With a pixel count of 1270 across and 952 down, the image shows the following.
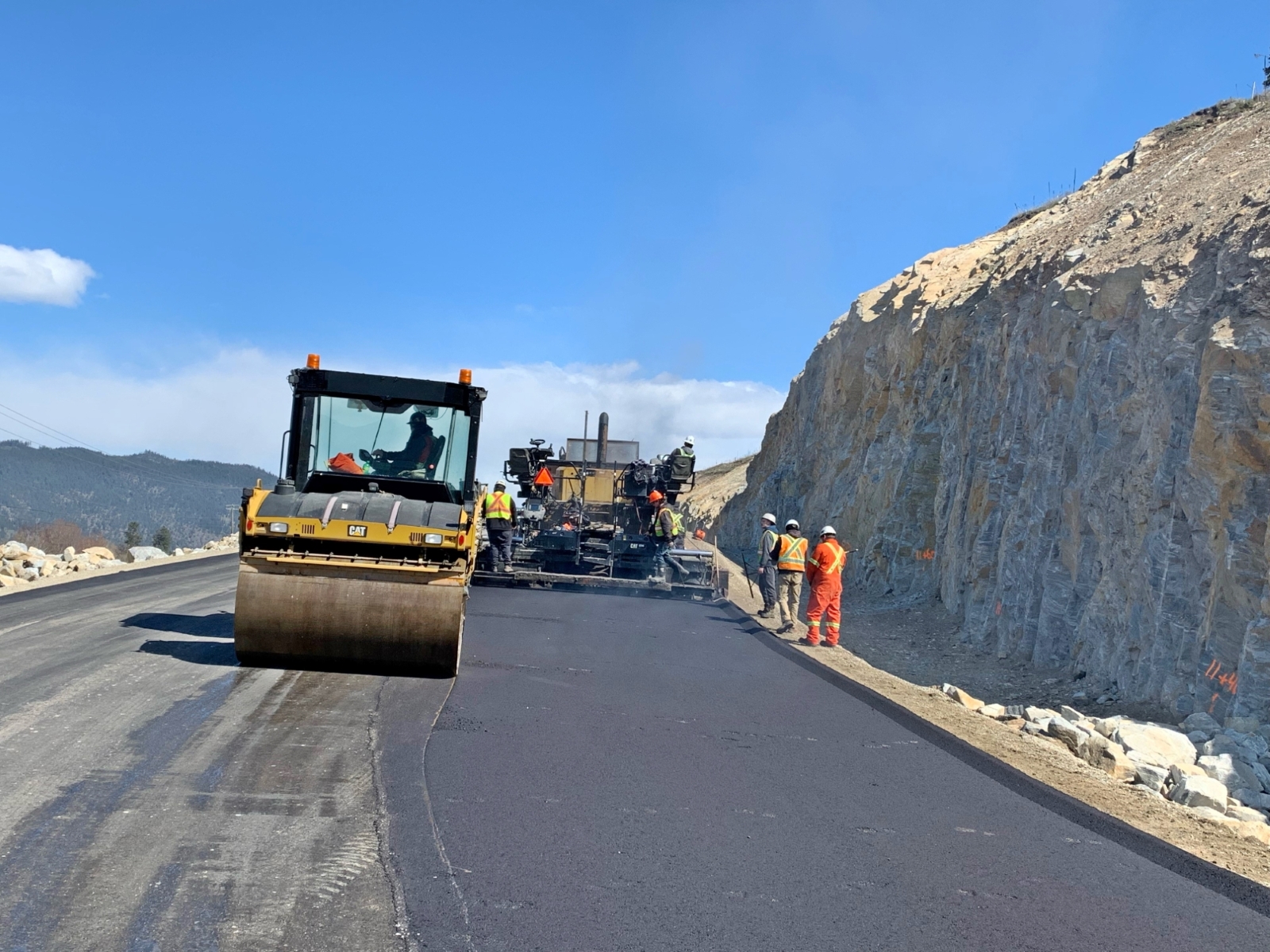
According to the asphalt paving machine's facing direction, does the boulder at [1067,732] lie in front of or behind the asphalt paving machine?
behind

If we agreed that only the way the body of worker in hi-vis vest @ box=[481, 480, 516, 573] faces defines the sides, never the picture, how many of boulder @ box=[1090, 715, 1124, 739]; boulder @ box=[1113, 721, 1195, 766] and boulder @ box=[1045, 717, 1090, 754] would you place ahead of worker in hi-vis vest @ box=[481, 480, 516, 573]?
0

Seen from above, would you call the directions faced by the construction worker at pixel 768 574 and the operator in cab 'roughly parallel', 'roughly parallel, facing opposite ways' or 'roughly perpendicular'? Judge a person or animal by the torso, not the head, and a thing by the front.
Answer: roughly parallel

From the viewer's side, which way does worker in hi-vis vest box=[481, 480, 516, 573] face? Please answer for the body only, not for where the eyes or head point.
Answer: away from the camera

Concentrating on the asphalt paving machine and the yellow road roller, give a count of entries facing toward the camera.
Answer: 1

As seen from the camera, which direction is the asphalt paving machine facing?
away from the camera

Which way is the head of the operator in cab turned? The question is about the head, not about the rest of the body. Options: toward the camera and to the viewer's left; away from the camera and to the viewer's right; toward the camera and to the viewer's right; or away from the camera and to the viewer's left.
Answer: toward the camera and to the viewer's left

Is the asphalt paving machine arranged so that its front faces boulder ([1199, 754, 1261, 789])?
no

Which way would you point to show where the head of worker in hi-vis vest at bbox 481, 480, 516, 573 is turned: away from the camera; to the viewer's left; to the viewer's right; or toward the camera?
away from the camera

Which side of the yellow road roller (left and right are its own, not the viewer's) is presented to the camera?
front

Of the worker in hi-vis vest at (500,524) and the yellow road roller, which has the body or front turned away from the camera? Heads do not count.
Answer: the worker in hi-vis vest

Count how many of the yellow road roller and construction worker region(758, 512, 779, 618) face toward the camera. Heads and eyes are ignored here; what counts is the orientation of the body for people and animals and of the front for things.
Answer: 1

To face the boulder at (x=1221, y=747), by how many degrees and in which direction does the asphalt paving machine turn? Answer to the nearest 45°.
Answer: approximately 135° to its right

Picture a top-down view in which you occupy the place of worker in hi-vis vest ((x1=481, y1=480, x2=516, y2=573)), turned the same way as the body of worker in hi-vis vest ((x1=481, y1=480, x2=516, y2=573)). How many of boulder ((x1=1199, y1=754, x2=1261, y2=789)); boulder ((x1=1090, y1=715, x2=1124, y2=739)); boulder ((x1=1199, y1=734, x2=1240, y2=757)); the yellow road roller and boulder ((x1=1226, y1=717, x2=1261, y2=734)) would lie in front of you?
0
